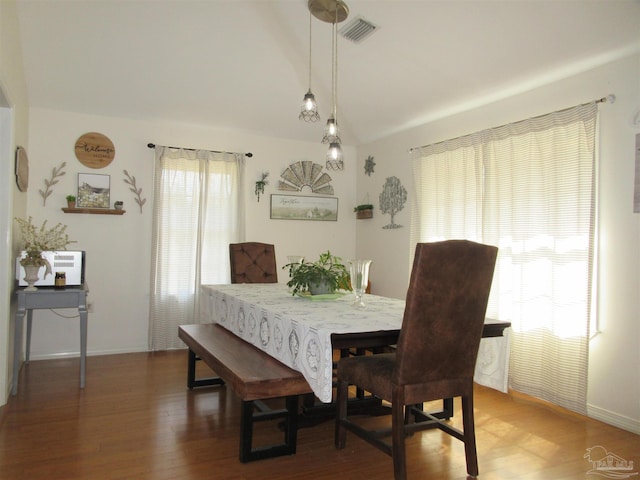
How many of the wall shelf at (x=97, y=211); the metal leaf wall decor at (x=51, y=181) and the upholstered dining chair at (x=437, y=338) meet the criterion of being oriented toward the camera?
2

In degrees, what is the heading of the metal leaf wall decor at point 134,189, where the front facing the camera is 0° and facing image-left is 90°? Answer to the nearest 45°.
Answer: approximately 0°

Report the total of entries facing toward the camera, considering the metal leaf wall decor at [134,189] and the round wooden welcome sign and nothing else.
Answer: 2

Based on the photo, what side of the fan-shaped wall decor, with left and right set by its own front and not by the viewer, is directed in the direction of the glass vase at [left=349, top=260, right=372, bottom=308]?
front

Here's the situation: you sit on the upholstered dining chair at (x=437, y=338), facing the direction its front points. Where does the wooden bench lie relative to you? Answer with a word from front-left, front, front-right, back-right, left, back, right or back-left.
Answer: front-left

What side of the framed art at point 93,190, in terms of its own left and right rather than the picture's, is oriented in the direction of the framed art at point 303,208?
left

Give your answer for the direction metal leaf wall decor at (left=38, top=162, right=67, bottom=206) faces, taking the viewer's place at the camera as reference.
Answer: facing the viewer

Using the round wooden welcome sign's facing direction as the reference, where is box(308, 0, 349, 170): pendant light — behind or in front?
in front

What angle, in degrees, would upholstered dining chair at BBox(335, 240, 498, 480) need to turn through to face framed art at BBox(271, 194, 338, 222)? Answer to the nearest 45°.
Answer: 0° — it already faces it

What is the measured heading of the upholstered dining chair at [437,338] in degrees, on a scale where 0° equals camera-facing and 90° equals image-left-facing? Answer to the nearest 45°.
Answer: approximately 135°

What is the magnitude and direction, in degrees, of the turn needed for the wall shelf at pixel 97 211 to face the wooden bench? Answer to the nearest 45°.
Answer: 0° — it already faces it

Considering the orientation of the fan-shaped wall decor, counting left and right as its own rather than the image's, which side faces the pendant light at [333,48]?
front

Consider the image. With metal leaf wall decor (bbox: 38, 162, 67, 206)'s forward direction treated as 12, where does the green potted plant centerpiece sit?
The green potted plant centerpiece is roughly at 11 o'clock from the metal leaf wall decor.

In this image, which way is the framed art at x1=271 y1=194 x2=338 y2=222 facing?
toward the camera
